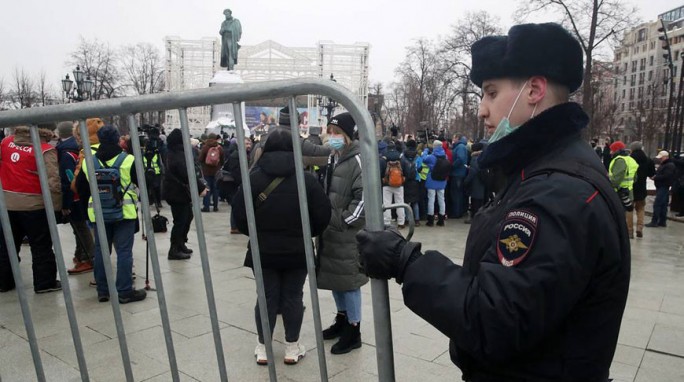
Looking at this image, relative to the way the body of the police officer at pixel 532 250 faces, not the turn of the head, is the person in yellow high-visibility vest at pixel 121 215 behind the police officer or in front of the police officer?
in front

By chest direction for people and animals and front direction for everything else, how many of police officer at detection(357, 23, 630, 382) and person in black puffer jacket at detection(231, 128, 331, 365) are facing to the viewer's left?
1

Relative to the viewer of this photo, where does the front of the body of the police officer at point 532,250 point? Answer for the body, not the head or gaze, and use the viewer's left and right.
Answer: facing to the left of the viewer

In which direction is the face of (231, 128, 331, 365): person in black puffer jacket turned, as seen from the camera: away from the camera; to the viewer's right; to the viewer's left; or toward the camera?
away from the camera

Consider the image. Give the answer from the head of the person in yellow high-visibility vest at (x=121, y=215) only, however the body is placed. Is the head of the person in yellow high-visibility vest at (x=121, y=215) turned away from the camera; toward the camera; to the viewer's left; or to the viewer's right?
away from the camera

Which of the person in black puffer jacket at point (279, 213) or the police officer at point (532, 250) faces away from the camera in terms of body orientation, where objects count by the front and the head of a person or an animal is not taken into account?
the person in black puffer jacket

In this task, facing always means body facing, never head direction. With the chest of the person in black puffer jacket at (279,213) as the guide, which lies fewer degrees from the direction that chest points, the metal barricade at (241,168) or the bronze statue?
the bronze statue

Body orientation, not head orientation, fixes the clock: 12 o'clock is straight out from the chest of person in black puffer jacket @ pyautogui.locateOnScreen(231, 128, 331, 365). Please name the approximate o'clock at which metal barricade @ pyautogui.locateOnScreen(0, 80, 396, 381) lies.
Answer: The metal barricade is roughly at 6 o'clock from the person in black puffer jacket.

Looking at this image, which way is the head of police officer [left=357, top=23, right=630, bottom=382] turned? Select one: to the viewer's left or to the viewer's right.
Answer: to the viewer's left

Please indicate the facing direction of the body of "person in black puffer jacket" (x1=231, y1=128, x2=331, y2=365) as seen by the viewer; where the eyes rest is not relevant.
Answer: away from the camera

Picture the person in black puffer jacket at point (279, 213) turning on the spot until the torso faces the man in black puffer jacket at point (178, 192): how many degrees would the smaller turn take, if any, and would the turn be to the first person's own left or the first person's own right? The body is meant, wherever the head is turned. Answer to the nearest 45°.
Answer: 0° — they already face them
